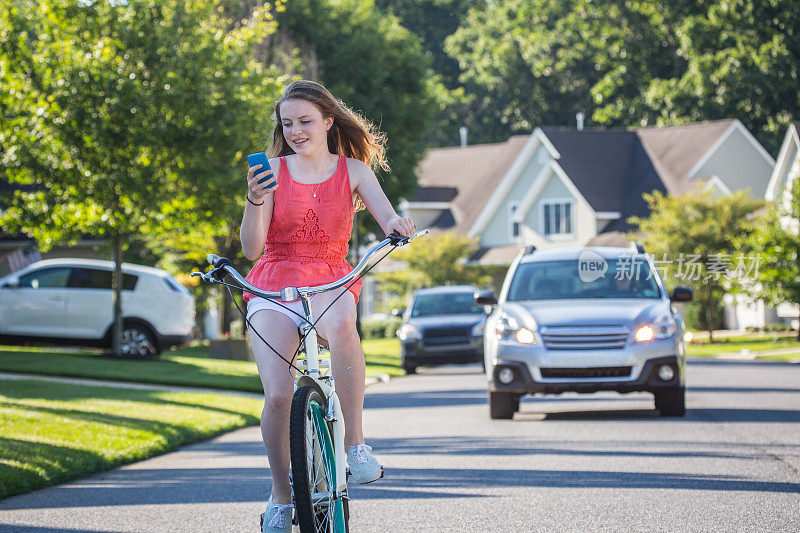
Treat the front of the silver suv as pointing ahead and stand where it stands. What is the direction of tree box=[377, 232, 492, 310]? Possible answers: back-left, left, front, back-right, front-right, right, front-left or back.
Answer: back

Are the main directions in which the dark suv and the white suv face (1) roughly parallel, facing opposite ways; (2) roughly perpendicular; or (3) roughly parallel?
roughly perpendicular

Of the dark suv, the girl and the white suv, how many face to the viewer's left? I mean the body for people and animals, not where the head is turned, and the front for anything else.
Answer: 1

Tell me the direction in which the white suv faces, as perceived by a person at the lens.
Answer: facing to the left of the viewer

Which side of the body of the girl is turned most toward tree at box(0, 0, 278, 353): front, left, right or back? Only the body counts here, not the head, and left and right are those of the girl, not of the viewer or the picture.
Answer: back

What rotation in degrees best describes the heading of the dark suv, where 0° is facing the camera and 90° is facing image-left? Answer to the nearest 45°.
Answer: approximately 0°

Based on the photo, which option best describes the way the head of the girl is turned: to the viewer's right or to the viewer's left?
to the viewer's left

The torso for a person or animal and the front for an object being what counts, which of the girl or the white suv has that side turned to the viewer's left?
the white suv

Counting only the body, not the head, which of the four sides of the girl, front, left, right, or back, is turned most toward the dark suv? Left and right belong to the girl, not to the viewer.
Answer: back

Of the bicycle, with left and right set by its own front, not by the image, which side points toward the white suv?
back

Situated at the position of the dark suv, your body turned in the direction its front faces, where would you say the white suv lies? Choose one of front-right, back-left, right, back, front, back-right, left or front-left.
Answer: right

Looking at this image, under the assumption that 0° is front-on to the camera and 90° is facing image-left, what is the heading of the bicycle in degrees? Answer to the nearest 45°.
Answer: approximately 0°

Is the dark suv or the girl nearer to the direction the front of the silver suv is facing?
the girl
